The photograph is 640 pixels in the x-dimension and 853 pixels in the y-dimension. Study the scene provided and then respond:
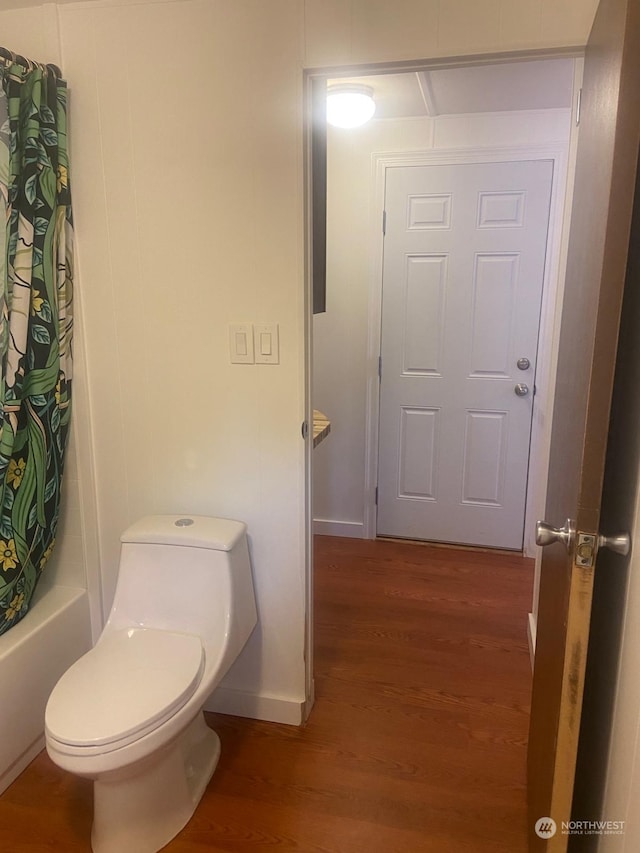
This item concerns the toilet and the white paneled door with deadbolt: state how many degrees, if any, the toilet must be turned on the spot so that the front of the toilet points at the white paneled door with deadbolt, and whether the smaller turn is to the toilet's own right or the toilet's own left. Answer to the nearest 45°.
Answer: approximately 180°

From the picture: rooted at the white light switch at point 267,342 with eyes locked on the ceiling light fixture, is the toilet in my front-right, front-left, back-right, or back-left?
back-left

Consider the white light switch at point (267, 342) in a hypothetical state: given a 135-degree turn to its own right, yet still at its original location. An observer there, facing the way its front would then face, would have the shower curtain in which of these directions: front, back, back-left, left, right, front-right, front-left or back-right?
front-left

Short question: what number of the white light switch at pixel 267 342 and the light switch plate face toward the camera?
2

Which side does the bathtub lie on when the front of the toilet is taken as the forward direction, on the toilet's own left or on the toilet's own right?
on the toilet's own right

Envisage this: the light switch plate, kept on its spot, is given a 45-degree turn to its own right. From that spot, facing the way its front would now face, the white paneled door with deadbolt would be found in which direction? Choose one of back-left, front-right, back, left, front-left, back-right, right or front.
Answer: back

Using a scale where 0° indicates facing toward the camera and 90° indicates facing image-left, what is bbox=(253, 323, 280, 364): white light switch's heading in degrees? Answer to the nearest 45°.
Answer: approximately 0°

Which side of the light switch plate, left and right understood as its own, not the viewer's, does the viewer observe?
front

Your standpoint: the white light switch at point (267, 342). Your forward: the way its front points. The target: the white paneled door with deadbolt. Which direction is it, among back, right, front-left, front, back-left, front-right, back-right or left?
back-left
